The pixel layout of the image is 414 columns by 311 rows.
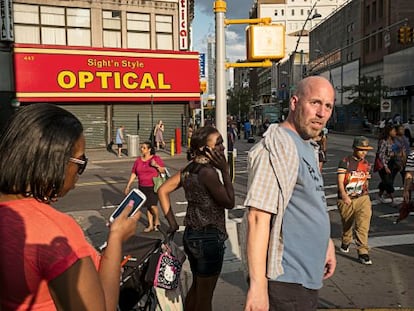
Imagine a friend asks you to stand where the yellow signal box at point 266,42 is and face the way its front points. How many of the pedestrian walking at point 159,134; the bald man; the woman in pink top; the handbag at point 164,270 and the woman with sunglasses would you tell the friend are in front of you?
3

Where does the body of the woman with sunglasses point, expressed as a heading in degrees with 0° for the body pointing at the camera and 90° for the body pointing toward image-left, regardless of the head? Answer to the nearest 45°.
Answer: approximately 225°

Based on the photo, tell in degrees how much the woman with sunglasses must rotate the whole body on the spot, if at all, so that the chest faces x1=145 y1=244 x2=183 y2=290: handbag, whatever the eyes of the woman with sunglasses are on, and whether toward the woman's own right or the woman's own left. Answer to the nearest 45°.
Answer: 0° — they already face it

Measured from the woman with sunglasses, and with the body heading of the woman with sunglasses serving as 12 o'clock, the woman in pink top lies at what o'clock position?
The woman in pink top is roughly at 11 o'clock from the woman with sunglasses.

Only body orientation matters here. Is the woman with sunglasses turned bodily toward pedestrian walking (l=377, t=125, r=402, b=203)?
yes

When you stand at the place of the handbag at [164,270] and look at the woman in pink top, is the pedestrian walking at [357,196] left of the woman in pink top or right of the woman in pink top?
right

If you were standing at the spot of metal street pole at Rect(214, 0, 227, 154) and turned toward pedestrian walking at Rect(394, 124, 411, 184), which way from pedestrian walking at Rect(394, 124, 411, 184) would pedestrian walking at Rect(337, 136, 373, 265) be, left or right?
right
